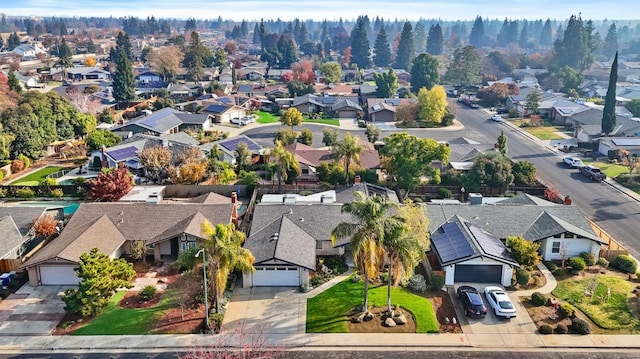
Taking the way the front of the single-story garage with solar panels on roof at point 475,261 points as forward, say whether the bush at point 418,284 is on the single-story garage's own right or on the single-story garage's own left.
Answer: on the single-story garage's own right

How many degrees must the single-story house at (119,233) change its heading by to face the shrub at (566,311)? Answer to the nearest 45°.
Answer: approximately 45° to its left

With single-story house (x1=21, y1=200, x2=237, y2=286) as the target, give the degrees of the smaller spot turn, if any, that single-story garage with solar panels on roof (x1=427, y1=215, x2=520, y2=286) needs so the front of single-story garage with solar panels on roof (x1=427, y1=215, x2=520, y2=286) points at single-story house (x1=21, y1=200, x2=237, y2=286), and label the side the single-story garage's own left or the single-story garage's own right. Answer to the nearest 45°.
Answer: approximately 90° to the single-story garage's own right

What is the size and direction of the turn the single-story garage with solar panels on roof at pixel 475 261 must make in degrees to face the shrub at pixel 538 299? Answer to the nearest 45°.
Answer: approximately 45° to its left

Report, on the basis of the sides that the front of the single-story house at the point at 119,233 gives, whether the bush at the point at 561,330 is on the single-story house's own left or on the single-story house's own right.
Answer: on the single-story house's own left

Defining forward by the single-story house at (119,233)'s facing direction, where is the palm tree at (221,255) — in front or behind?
in front

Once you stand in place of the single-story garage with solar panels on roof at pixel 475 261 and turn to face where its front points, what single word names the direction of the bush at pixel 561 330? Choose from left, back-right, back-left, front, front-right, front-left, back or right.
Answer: front-left

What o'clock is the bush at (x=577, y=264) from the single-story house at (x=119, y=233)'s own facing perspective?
The bush is roughly at 10 o'clock from the single-story house.

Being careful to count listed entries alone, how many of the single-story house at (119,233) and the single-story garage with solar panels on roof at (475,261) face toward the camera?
2

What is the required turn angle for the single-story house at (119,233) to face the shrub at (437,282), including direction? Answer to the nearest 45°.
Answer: approximately 45° to its left

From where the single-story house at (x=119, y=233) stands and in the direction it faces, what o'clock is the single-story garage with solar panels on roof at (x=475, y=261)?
the single-story garage with solar panels on roof at (x=475, y=261) is roughly at 10 o'clock from the single-story house at (x=119, y=233).

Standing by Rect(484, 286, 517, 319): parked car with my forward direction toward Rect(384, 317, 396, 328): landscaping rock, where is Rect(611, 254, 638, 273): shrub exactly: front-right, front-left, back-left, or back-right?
back-right

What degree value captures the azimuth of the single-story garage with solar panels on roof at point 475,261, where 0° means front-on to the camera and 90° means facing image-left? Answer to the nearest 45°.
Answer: approximately 0°
